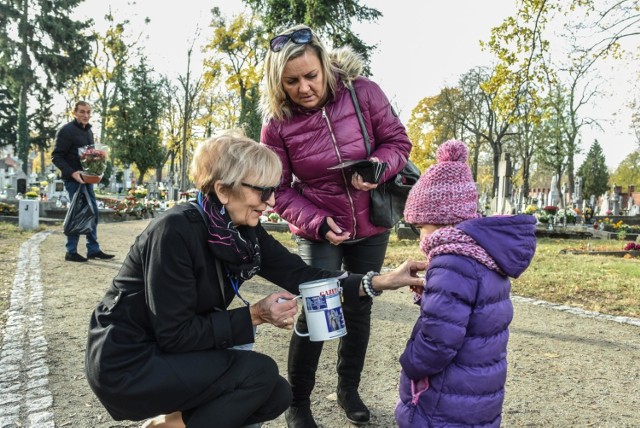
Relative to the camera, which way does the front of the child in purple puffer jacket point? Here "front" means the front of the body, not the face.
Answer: to the viewer's left

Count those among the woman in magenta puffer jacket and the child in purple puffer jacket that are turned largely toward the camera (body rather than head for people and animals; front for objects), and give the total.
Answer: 1

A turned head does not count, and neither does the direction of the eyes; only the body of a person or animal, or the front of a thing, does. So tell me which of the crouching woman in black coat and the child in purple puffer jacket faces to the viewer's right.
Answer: the crouching woman in black coat

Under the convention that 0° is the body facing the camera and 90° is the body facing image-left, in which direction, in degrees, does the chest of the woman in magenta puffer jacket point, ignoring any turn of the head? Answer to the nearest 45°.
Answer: approximately 0°

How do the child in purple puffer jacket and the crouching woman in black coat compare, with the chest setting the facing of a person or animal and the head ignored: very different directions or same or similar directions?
very different directions

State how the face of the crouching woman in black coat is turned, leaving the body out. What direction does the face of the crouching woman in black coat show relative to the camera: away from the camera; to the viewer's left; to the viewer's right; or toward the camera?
to the viewer's right

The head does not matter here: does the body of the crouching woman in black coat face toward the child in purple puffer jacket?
yes

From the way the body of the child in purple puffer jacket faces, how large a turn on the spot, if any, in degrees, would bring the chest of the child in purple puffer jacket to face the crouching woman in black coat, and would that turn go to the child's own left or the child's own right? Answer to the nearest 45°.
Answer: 0° — they already face them

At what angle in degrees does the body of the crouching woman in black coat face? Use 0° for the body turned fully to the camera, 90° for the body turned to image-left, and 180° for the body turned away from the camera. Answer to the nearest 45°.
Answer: approximately 270°

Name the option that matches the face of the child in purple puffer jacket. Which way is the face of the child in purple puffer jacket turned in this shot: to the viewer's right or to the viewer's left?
to the viewer's left
